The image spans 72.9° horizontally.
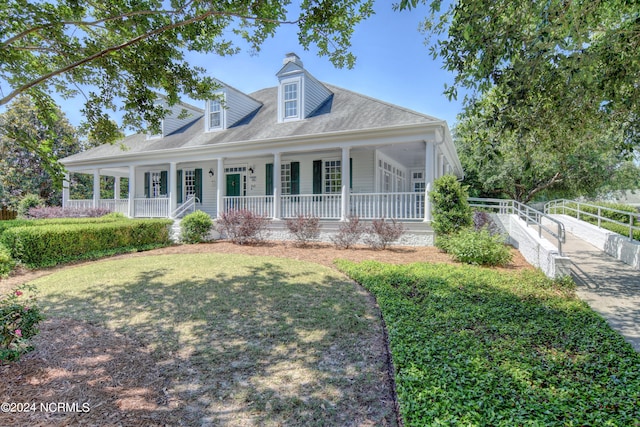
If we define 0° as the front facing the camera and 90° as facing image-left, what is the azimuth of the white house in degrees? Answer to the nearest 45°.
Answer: approximately 45°

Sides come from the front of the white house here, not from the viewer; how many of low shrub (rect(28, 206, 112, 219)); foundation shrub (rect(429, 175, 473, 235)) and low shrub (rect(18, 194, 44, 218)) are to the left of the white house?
1

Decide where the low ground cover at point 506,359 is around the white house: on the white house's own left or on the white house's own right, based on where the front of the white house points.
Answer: on the white house's own left

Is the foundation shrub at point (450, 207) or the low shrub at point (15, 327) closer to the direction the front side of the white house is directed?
the low shrub

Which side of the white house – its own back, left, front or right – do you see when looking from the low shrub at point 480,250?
left

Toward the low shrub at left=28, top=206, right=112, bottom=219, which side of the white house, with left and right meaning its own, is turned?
right

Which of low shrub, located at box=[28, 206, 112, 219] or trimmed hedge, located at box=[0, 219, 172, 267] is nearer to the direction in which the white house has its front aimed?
the trimmed hedge

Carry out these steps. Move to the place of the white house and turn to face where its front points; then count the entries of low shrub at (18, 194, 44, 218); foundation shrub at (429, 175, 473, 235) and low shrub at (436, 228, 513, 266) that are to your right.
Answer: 1

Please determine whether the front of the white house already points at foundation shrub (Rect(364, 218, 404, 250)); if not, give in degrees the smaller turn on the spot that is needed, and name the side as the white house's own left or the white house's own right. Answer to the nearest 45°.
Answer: approximately 90° to the white house's own left
